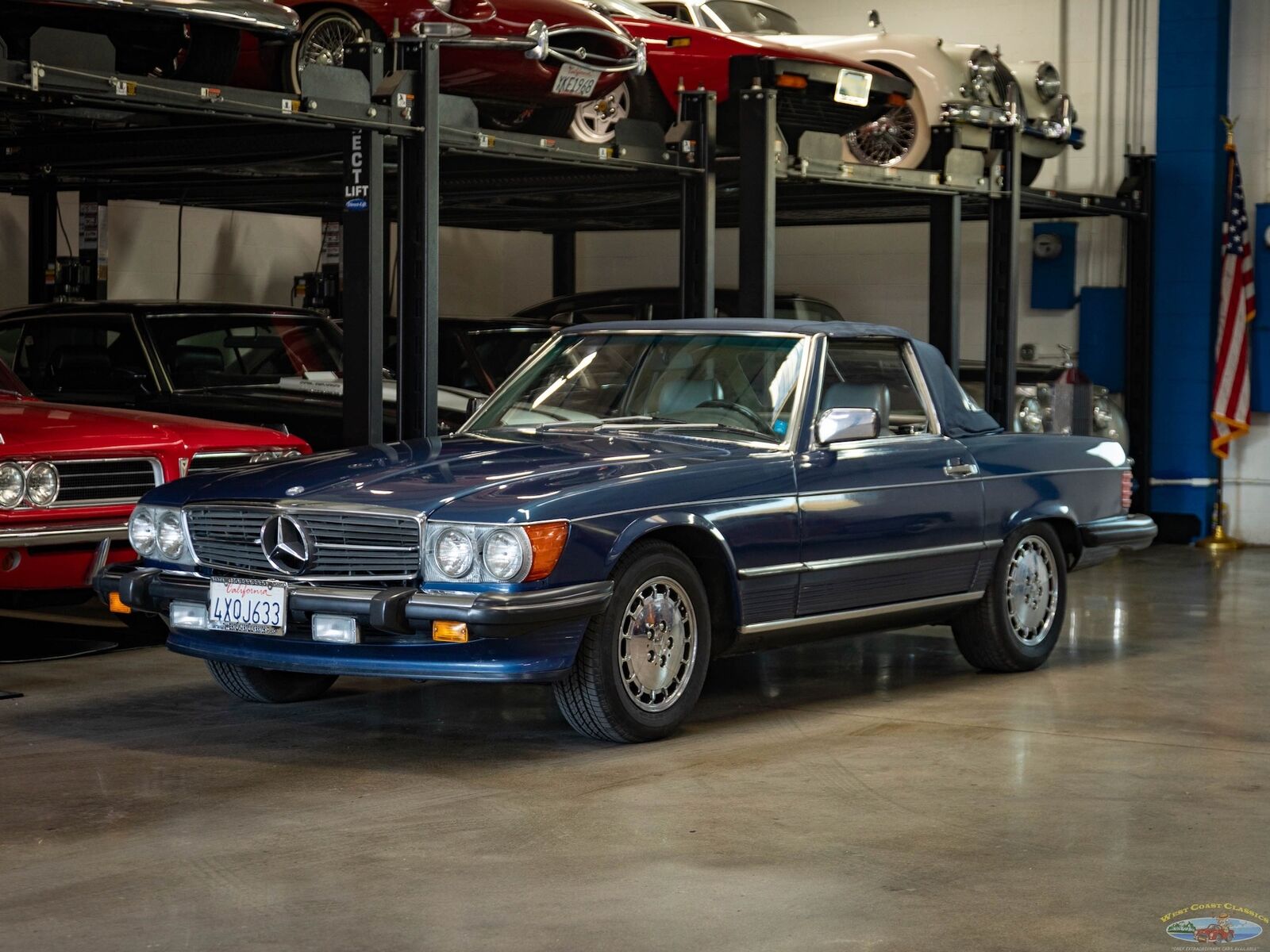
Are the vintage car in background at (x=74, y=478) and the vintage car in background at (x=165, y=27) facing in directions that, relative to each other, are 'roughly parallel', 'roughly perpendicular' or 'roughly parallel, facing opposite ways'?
roughly parallel

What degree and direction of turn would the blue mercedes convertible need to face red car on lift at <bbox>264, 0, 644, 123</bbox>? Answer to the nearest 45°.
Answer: approximately 135° to its right

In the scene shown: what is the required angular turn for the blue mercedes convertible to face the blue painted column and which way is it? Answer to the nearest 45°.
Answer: approximately 180°

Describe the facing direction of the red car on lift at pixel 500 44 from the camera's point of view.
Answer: facing the viewer and to the right of the viewer

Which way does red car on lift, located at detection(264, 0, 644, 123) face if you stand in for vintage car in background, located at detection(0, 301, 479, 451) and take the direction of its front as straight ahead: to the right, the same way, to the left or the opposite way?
the same way

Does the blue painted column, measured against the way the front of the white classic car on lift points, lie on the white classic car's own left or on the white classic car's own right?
on the white classic car's own left

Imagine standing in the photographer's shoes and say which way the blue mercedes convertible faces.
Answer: facing the viewer and to the left of the viewer

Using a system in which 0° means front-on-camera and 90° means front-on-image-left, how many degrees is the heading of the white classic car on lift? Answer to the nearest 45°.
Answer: approximately 315°

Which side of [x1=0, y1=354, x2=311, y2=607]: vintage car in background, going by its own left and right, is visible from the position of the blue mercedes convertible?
front
